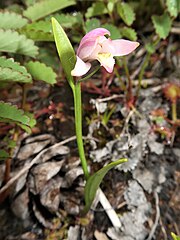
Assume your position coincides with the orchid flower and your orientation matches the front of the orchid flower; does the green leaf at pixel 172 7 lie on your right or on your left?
on your left
